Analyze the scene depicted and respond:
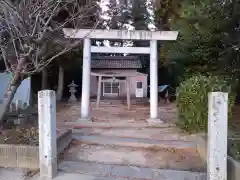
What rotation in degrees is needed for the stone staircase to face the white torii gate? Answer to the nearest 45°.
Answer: approximately 180°

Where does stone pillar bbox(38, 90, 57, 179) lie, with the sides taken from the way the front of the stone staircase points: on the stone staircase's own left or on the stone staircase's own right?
on the stone staircase's own right

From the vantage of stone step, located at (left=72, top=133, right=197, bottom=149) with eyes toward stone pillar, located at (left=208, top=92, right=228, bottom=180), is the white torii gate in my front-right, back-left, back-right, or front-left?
back-left

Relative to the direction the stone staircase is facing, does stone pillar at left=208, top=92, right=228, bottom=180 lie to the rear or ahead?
ahead

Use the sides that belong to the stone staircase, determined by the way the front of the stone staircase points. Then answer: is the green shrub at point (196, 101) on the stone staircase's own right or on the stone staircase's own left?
on the stone staircase's own left

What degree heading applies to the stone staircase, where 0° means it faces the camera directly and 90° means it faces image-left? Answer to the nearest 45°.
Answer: approximately 0°

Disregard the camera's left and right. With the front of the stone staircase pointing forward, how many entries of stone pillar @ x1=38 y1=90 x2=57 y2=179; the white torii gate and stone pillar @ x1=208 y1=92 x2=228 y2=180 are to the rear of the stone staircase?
1

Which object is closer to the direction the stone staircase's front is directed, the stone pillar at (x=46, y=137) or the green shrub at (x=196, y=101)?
the stone pillar

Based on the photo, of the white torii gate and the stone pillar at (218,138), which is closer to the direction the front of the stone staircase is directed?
the stone pillar
